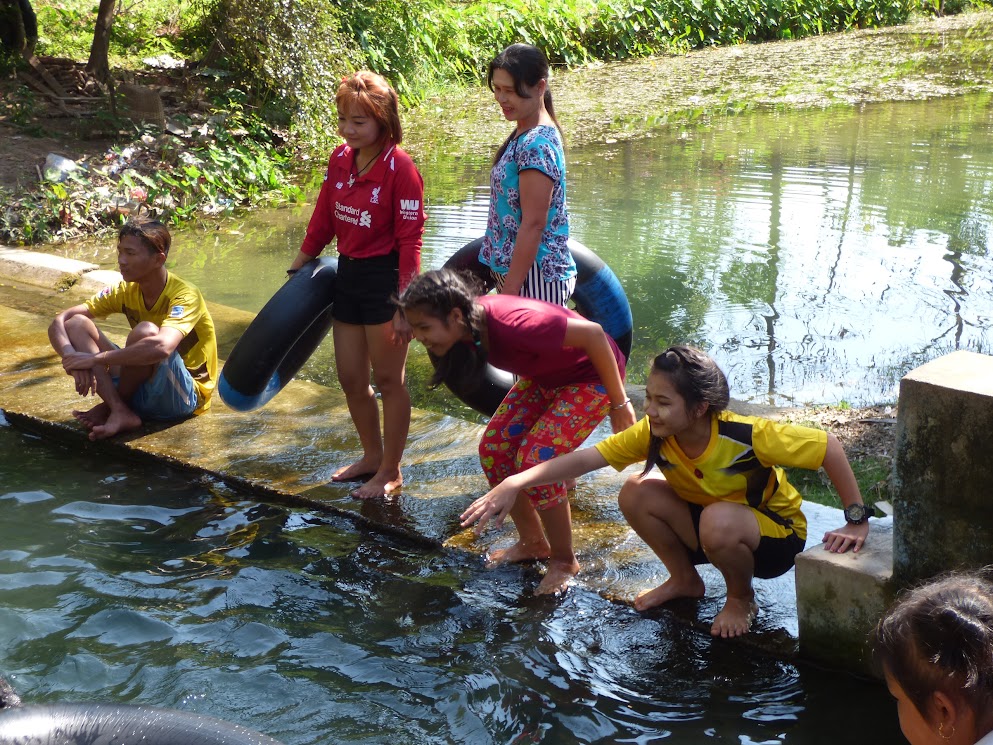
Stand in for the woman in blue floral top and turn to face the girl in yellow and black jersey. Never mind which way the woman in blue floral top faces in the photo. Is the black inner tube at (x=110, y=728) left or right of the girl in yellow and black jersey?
right

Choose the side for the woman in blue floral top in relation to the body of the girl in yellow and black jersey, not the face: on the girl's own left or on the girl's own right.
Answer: on the girl's own right

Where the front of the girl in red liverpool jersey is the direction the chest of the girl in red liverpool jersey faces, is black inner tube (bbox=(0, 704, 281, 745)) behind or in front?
in front

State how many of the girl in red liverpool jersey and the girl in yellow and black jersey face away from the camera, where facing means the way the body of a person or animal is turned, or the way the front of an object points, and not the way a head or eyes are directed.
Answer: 0

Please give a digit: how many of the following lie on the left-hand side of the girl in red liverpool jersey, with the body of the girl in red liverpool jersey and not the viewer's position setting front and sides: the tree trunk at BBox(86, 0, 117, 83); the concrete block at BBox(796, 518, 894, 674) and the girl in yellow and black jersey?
2

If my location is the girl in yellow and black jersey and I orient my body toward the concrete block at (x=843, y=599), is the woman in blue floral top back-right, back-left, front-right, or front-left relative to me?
back-left

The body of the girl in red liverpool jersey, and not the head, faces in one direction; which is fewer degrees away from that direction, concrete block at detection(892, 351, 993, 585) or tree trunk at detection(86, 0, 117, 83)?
the concrete block

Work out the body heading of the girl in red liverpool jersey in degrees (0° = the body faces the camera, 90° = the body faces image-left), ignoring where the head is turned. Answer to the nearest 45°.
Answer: approximately 45°

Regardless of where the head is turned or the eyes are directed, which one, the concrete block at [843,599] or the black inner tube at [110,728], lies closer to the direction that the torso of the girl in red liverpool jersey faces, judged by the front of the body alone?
the black inner tube
